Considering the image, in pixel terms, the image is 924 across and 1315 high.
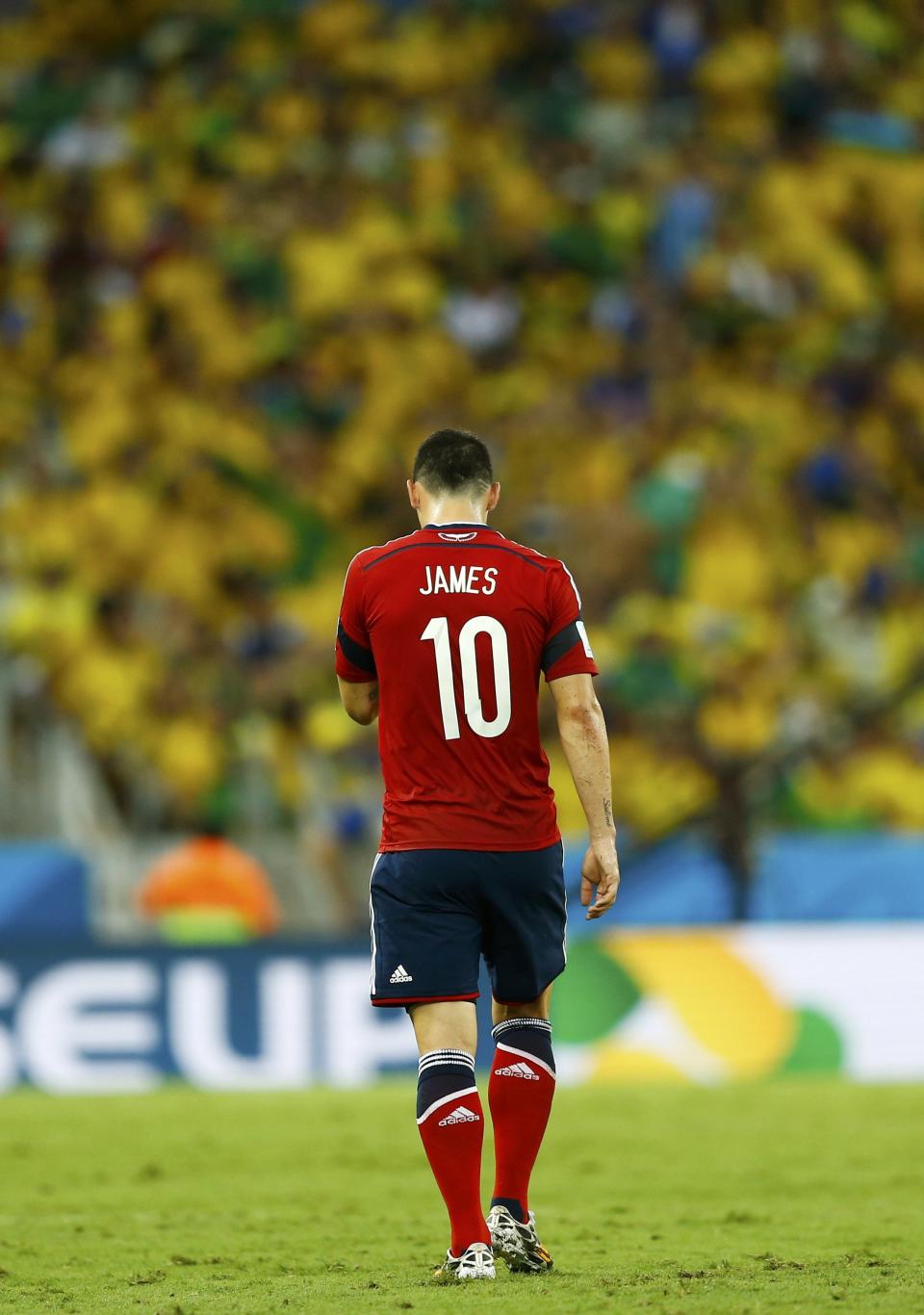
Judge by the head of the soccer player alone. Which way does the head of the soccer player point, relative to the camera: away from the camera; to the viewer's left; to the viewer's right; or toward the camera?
away from the camera

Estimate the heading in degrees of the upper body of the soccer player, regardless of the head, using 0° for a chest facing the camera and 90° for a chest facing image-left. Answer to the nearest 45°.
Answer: approximately 180°
